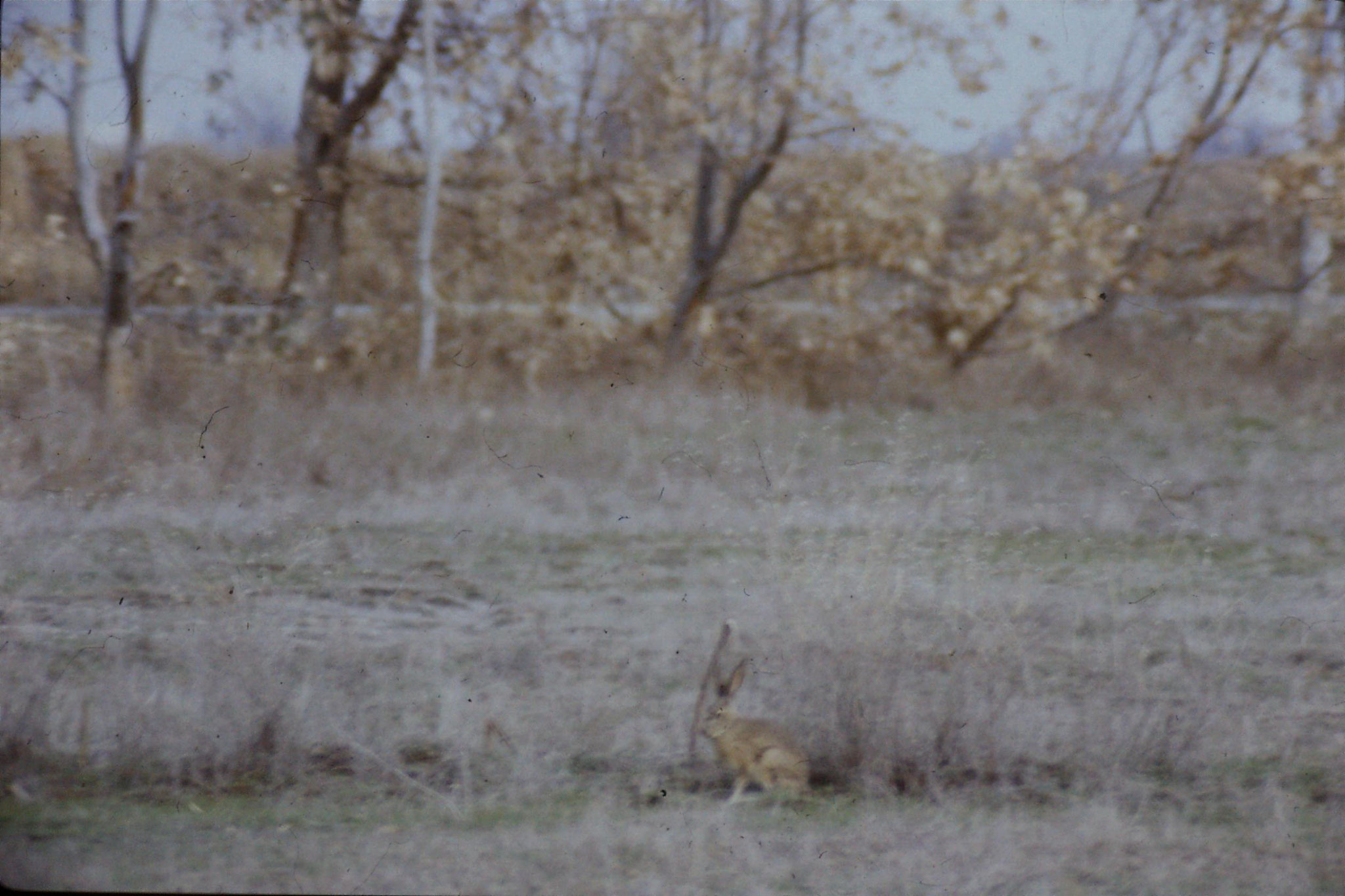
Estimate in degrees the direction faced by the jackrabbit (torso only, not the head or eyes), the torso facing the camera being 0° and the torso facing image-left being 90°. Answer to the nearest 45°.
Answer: approximately 90°
